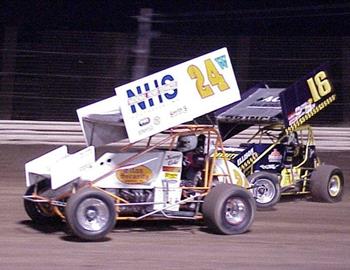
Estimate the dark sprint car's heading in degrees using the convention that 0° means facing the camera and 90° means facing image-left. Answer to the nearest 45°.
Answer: approximately 45°
